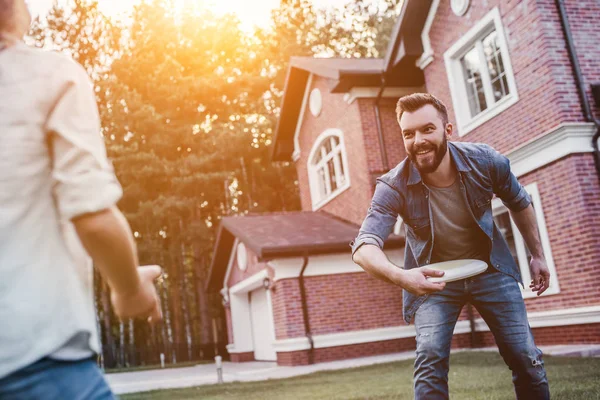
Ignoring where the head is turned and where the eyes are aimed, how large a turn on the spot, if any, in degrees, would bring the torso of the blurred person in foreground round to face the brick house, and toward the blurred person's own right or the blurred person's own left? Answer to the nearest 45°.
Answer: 0° — they already face it

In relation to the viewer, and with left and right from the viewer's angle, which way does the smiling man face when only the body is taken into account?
facing the viewer and to the left of the viewer

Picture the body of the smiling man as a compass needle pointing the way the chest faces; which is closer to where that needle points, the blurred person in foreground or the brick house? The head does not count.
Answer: the blurred person in foreground

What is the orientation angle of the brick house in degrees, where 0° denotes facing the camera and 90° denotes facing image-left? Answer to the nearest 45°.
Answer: approximately 45°

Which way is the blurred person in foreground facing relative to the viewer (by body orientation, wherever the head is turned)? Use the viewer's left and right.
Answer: facing away from the viewer and to the right of the viewer

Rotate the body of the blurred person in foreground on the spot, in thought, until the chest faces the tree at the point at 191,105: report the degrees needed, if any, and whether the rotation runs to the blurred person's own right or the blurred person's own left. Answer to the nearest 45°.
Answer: approximately 45° to the blurred person's own left

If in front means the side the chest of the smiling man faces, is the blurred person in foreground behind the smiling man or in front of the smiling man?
in front

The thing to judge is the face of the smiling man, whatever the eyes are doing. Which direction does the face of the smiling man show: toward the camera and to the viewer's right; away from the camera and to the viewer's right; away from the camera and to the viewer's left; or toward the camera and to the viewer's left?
toward the camera and to the viewer's left

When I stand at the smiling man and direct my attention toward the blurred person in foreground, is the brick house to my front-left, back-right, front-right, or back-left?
back-right

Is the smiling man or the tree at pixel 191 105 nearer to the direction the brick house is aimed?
the smiling man

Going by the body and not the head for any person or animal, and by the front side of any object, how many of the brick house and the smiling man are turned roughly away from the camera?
0
